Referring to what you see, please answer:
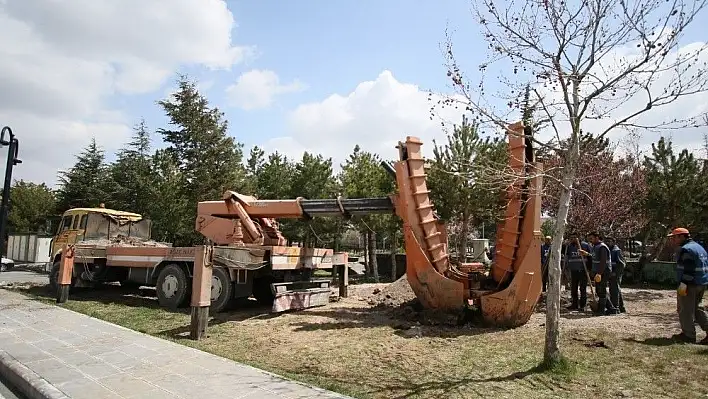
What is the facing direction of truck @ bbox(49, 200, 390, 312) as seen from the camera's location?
facing away from the viewer and to the left of the viewer

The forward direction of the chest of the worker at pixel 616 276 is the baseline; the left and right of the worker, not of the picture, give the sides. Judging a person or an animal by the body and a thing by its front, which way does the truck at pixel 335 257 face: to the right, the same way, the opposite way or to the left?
the same way

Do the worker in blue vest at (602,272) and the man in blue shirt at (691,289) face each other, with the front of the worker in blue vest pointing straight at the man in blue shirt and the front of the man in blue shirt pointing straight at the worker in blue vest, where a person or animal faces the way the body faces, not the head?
no

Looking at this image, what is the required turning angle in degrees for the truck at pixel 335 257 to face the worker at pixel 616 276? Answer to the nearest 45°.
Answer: approximately 135° to its right

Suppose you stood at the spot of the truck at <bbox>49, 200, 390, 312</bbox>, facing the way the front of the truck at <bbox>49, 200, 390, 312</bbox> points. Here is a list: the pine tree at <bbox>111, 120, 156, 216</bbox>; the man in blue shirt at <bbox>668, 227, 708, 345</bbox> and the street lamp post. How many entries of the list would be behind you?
1

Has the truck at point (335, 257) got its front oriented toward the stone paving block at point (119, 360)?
no

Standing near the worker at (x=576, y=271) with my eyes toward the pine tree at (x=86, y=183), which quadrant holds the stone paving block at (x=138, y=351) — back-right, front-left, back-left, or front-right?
front-left

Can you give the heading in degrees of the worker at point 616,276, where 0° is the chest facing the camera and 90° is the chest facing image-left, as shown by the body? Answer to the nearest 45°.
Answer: approximately 90°

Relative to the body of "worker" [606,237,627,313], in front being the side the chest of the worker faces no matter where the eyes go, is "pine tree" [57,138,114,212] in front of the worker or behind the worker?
in front

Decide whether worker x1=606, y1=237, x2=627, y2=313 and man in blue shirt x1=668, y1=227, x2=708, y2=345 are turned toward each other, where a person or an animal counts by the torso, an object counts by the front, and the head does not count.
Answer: no

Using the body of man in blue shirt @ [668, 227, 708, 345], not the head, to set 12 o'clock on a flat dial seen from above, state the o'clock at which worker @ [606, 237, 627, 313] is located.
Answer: The worker is roughly at 2 o'clock from the man in blue shirt.
